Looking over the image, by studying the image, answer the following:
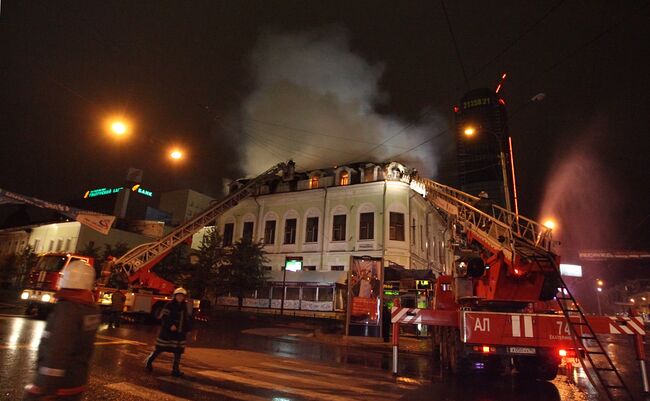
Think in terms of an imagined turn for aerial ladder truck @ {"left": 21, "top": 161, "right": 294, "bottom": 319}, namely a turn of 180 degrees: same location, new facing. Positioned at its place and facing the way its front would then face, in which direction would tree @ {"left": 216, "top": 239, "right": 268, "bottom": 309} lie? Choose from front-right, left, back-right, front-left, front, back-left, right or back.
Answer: front

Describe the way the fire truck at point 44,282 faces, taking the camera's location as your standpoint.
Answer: facing the viewer and to the left of the viewer

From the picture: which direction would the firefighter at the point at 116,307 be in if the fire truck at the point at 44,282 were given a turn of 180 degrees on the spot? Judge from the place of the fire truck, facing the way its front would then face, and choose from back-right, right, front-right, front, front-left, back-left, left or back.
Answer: right

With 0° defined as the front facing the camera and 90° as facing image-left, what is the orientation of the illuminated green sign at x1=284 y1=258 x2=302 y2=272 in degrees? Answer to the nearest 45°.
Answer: approximately 0°

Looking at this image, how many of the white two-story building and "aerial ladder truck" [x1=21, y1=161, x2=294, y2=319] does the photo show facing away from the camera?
0

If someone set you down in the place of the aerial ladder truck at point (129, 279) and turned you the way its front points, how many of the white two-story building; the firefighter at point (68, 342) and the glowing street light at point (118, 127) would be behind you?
1

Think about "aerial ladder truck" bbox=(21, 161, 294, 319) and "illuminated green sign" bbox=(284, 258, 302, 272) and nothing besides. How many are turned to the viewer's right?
0

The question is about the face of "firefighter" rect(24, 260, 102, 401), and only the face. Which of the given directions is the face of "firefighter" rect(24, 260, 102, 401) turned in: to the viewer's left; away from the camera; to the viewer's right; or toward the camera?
away from the camera

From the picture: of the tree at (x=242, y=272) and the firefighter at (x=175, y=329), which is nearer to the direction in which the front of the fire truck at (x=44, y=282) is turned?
the firefighter

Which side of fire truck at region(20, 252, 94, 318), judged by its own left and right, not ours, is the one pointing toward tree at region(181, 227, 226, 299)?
back

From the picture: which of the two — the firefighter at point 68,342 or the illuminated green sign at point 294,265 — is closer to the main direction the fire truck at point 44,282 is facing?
the firefighter

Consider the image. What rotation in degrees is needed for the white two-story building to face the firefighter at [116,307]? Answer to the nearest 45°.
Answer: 0° — it already faces them

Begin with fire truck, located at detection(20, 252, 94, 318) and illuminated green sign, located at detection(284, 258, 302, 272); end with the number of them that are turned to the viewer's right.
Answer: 0
